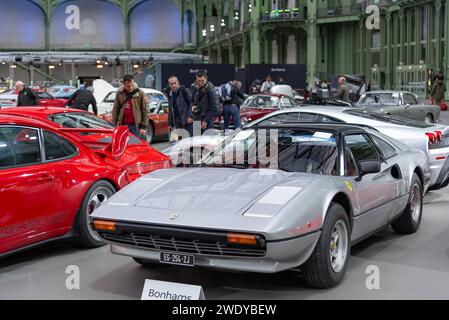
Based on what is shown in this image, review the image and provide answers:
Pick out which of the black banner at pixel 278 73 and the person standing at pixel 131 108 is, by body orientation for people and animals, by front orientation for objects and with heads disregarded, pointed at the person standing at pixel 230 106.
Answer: the black banner

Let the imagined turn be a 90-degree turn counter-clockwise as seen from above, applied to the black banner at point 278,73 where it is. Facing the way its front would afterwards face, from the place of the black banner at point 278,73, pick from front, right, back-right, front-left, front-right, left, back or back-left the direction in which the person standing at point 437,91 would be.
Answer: front-right

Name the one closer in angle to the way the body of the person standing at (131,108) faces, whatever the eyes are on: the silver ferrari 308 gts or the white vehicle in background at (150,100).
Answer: the silver ferrari 308 gts

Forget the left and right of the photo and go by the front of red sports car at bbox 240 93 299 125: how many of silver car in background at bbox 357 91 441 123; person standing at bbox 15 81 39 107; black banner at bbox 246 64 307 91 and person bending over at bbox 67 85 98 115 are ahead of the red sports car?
2

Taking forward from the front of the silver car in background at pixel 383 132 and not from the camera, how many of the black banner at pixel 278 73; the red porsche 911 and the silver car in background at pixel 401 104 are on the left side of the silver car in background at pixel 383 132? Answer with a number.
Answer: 1

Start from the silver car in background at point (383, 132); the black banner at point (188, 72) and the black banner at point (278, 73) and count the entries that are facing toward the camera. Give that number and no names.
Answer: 2

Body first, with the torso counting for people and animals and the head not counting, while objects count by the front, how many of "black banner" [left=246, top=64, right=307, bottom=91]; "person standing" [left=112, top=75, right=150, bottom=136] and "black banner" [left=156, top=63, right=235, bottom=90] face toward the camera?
3

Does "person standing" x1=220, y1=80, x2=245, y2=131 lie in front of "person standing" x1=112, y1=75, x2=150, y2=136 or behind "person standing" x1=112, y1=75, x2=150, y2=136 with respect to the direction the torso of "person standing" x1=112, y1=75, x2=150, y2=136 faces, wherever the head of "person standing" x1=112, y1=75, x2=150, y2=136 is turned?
behind

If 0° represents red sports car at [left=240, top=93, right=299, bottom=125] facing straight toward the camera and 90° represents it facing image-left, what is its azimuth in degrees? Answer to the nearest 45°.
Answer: approximately 45°

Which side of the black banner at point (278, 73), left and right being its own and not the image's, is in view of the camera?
front

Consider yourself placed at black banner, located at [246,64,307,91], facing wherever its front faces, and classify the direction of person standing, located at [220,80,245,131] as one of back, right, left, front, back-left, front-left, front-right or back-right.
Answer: front

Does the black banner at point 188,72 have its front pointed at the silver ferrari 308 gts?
yes

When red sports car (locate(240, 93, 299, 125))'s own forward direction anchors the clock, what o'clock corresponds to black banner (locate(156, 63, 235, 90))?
The black banner is roughly at 4 o'clock from the red sports car.

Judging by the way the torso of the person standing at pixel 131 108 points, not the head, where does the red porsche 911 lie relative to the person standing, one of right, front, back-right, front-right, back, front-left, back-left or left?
front

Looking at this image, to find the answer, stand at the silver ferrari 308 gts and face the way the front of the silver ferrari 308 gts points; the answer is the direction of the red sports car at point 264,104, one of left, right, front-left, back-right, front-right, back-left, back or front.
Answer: back-right

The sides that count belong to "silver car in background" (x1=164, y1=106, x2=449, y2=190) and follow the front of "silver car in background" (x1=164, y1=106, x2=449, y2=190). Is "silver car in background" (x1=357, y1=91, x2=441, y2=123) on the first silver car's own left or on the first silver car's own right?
on the first silver car's own right

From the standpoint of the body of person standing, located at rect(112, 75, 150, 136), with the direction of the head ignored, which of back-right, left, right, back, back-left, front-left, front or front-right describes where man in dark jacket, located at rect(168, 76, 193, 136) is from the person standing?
back-left
